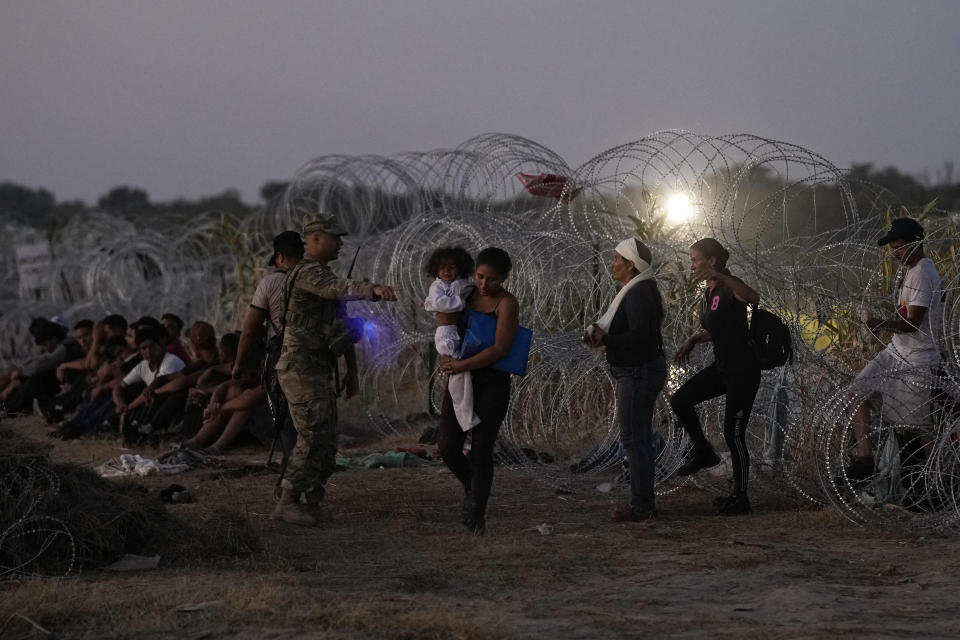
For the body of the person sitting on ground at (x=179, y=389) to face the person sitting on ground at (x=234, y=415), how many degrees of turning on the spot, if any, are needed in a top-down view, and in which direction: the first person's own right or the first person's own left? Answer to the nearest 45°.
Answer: approximately 90° to the first person's own left

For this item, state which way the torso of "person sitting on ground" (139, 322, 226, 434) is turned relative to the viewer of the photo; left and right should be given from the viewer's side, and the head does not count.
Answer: facing the viewer and to the left of the viewer

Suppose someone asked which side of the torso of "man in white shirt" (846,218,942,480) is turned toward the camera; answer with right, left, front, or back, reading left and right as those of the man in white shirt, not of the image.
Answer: left

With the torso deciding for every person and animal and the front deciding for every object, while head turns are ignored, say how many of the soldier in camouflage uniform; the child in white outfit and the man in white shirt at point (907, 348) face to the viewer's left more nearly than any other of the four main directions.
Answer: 1

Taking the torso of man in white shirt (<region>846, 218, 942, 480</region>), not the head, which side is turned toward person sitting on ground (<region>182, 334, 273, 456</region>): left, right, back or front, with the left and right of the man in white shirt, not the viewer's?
front

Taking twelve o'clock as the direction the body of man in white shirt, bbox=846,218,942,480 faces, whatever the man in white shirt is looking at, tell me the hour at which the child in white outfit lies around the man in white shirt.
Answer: The child in white outfit is roughly at 11 o'clock from the man in white shirt.

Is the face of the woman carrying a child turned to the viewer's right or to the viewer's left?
to the viewer's left

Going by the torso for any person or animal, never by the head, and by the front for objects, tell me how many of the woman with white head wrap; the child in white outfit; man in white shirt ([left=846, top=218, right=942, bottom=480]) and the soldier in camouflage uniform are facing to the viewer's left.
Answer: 2

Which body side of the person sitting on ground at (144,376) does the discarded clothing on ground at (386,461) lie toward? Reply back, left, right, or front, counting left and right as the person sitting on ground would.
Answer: left

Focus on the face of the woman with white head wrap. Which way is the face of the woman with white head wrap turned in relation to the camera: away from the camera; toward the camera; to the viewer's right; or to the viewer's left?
to the viewer's left

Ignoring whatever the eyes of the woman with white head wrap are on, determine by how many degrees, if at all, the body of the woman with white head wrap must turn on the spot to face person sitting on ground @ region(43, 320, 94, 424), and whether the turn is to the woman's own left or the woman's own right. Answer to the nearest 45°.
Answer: approximately 45° to the woman's own right

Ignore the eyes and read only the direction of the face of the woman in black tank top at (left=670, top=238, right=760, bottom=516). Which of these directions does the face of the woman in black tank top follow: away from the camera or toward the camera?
toward the camera

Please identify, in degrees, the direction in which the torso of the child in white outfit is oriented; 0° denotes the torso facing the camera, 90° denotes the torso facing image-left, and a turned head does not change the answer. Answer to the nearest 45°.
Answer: approximately 0°

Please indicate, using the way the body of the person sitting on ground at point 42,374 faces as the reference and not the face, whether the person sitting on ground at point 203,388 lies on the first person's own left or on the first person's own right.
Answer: on the first person's own left

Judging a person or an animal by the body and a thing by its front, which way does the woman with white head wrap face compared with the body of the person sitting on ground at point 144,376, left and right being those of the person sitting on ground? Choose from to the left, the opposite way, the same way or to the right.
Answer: to the right

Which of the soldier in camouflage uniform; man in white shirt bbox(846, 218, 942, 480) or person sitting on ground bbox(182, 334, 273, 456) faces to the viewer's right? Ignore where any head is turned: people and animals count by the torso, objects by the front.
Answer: the soldier in camouflage uniform

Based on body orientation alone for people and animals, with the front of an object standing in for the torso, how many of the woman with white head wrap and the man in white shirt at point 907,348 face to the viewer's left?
2

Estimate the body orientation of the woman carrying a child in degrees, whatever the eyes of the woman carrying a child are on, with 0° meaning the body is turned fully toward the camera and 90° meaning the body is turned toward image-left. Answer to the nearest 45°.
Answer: approximately 45°
